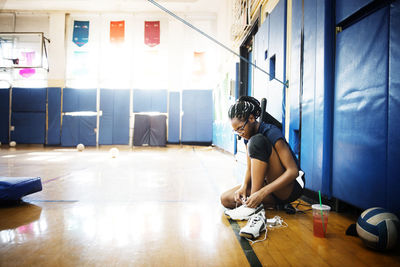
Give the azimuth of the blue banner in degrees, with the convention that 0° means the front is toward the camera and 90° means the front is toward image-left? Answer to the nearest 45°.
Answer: approximately 0°

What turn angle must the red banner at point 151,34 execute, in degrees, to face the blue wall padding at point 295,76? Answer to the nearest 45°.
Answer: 0° — it already faces it

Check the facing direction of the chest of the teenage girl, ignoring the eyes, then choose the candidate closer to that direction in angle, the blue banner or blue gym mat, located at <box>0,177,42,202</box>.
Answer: the blue gym mat

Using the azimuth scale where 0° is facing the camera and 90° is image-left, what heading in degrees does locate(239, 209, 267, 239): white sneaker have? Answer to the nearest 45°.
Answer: approximately 45°

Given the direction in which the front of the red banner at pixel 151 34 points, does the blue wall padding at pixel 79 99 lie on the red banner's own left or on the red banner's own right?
on the red banner's own right

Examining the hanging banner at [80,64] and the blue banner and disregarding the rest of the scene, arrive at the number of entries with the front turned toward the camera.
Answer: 2

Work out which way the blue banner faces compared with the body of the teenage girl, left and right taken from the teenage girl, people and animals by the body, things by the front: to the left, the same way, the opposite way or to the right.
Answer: to the left

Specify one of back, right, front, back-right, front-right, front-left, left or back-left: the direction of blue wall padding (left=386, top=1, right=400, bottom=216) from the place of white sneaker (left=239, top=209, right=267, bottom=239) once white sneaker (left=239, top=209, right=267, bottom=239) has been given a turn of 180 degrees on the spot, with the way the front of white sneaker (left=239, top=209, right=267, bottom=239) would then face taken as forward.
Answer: front-right

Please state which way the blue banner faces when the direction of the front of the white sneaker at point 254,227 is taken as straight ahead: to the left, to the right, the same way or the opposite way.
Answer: to the left

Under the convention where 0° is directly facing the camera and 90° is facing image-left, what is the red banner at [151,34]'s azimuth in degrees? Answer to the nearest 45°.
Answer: approximately 0°

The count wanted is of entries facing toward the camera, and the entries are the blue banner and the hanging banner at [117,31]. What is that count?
2
